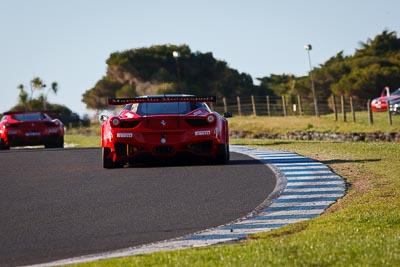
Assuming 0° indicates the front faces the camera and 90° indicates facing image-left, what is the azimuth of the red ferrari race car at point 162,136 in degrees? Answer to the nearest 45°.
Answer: approximately 180°
